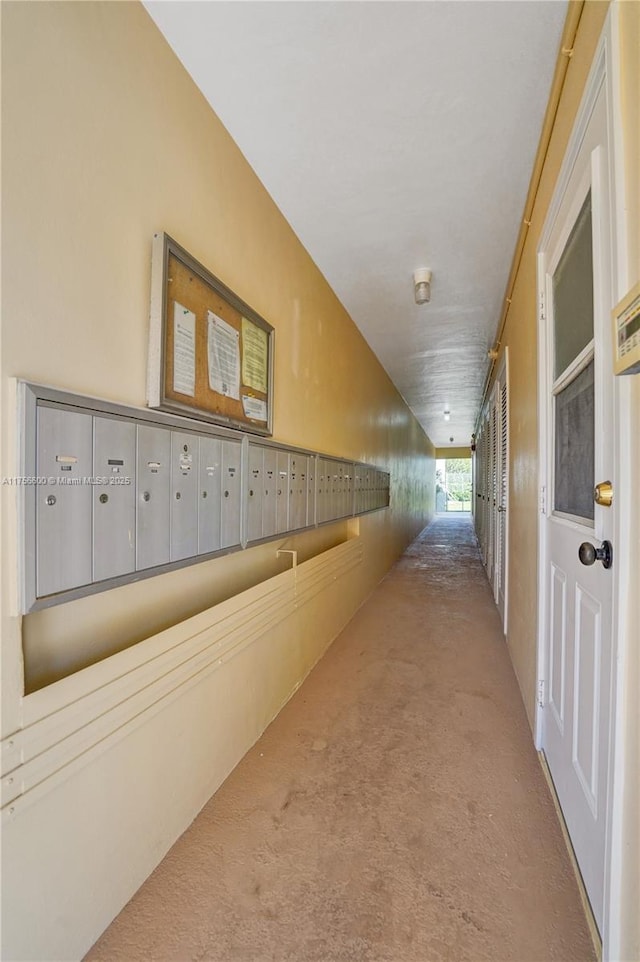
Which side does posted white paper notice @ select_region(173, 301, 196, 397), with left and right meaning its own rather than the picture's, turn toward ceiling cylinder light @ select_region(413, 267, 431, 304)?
left

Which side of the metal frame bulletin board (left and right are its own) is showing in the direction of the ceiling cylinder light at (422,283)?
left

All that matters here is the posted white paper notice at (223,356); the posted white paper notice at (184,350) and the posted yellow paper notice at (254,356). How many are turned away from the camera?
0

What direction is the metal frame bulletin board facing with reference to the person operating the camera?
facing the viewer and to the right of the viewer

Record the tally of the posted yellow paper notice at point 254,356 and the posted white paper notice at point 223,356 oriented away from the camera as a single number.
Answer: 0

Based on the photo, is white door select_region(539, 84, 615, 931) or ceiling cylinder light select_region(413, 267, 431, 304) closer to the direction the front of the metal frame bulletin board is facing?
the white door

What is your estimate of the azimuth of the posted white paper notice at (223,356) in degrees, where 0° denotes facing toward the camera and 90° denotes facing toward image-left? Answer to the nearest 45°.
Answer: approximately 315°

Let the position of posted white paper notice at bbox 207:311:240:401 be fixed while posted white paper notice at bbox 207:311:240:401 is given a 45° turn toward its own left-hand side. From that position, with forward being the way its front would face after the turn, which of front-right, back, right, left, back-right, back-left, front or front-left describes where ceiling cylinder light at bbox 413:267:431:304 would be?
front-left

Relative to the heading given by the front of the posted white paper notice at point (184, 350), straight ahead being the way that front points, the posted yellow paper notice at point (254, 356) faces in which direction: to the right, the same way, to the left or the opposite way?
the same way

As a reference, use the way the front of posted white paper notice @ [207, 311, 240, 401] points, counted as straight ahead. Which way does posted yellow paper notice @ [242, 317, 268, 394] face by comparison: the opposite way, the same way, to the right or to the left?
the same way

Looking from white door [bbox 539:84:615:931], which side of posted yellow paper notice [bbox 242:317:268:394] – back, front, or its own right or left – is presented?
front

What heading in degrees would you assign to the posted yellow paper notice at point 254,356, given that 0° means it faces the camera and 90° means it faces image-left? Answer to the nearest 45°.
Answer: approximately 315°
